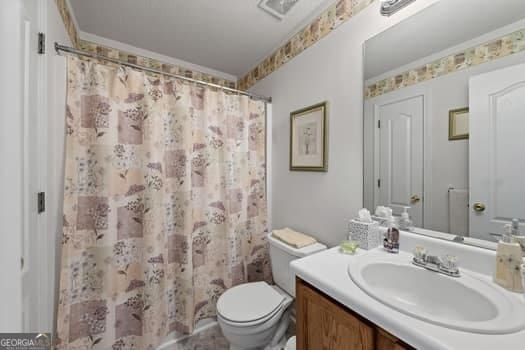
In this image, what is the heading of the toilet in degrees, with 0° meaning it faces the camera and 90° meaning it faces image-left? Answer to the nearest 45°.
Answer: approximately 45°

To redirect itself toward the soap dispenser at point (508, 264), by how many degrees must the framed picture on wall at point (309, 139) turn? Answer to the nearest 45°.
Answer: approximately 90° to its left

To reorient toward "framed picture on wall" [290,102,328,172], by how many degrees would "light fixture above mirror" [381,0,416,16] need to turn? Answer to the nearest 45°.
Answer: approximately 90° to its right

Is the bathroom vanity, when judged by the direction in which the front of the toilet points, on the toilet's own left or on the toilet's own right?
on the toilet's own left

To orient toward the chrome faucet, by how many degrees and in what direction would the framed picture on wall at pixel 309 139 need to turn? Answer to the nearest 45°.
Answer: approximately 90° to its left

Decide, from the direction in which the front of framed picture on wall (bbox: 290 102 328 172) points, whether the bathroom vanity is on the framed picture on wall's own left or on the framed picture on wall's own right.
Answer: on the framed picture on wall's own left

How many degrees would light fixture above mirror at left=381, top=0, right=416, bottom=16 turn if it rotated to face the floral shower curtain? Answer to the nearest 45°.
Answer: approximately 45° to its right

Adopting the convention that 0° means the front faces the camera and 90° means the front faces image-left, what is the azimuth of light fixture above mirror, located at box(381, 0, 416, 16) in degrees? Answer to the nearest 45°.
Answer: approximately 45°
